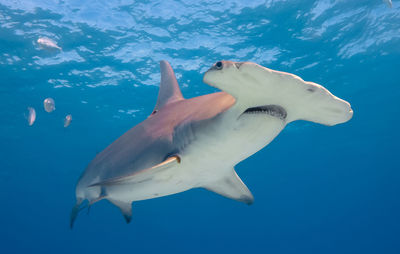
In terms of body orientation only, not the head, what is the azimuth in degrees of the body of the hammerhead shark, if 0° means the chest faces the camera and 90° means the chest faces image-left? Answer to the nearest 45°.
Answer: approximately 315°
